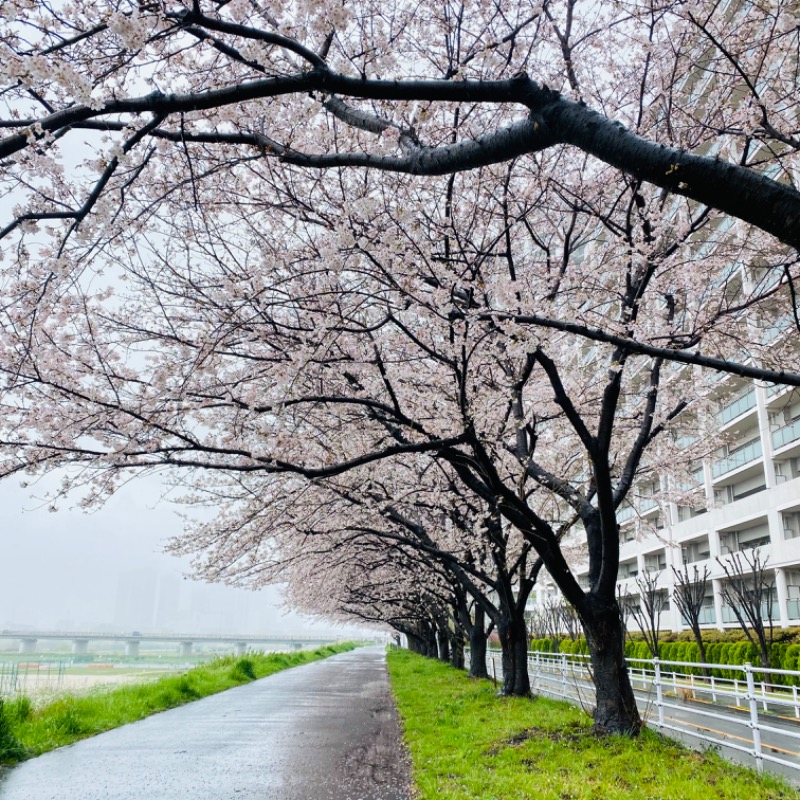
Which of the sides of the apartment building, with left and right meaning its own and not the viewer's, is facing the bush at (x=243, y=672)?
front

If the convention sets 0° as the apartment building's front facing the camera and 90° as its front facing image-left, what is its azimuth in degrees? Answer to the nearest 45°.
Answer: approximately 45°

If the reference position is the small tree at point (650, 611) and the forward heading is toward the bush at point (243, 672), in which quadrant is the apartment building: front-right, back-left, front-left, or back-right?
back-right

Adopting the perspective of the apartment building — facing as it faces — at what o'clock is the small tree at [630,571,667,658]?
The small tree is roughly at 12 o'clock from the apartment building.

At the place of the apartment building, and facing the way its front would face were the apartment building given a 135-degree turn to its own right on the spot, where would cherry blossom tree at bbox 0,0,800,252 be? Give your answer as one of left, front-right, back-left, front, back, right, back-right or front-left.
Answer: back

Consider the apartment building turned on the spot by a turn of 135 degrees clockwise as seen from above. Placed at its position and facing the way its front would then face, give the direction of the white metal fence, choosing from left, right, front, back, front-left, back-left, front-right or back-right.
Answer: back
